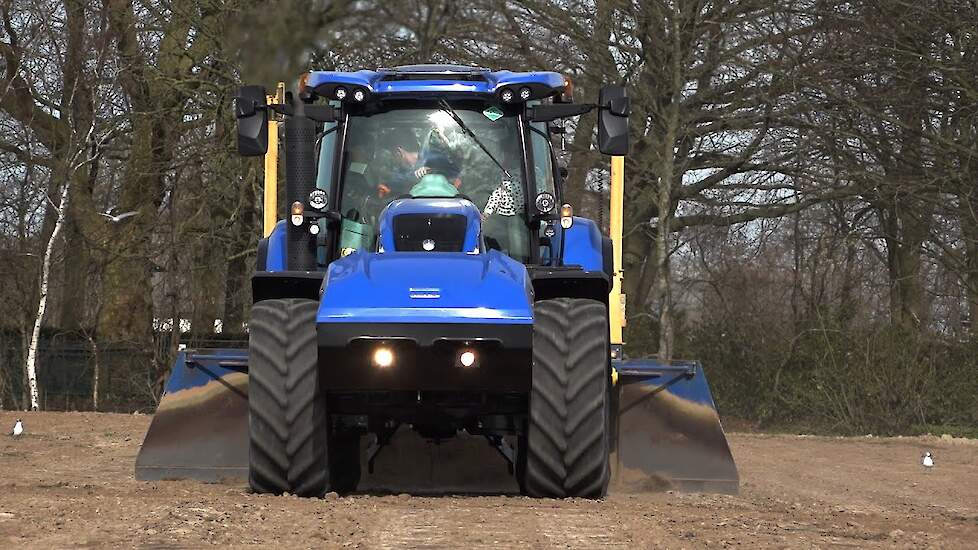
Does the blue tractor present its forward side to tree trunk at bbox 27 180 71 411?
no

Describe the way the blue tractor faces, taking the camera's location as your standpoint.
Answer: facing the viewer

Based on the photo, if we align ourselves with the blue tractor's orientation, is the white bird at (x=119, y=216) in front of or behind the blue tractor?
behind

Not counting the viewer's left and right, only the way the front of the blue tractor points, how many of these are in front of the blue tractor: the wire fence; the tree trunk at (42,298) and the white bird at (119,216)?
0

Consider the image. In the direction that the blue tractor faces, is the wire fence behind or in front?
behind
